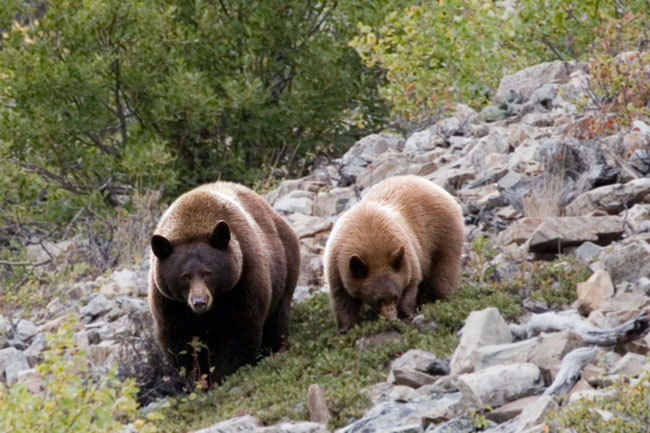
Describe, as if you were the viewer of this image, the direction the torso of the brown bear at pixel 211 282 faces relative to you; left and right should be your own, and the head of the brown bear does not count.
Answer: facing the viewer and to the left of the viewer

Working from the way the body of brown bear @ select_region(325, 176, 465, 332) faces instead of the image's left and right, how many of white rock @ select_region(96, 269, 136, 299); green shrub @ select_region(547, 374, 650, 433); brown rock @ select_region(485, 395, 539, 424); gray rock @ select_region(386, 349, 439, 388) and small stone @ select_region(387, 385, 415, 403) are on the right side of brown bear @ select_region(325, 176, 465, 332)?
1

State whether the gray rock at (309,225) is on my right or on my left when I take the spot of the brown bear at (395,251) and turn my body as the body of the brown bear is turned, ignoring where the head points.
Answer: on my right

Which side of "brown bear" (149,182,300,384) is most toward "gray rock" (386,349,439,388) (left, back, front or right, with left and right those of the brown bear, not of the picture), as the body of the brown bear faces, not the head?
left

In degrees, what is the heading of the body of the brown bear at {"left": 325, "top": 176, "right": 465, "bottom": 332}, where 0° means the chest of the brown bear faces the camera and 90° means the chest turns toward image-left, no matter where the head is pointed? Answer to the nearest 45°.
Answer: approximately 45°

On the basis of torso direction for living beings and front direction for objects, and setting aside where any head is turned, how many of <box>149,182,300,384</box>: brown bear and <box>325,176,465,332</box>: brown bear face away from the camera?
0

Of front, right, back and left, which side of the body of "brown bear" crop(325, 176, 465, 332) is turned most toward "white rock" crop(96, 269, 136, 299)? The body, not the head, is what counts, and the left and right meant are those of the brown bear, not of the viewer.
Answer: right

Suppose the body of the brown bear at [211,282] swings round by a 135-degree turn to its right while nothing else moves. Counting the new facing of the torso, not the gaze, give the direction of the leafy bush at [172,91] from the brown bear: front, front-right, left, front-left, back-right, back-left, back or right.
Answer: front

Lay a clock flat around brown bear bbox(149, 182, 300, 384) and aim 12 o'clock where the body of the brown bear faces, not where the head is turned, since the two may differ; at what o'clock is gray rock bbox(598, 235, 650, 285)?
The gray rock is roughly at 8 o'clock from the brown bear.

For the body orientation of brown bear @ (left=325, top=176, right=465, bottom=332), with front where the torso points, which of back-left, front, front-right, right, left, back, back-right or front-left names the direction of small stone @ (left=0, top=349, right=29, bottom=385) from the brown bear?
front-right
